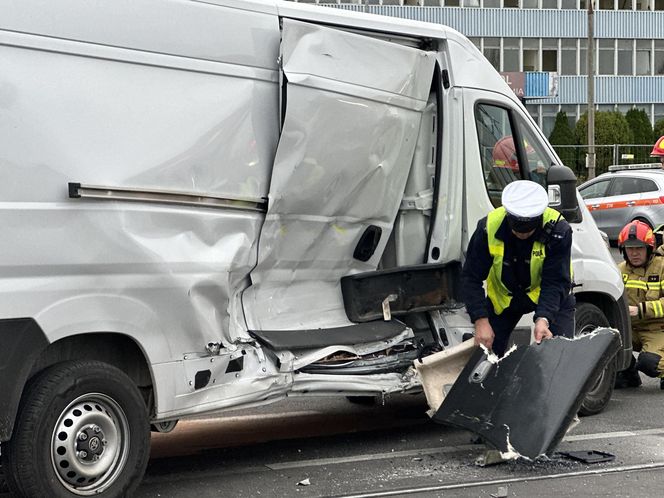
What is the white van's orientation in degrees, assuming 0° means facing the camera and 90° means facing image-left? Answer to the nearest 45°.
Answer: approximately 225°

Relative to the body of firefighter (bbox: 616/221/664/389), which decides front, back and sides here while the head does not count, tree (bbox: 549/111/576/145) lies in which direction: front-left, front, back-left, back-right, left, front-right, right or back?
back-right

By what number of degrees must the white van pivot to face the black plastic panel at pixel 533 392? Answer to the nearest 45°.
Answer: approximately 45° to its right

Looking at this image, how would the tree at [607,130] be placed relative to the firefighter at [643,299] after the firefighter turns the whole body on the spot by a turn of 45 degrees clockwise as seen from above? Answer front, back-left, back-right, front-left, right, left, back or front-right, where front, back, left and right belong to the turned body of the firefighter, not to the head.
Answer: right

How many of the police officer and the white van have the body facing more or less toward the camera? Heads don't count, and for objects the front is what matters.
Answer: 1

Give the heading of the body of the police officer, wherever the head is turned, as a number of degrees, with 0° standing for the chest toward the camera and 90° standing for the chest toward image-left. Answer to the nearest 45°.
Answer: approximately 0°

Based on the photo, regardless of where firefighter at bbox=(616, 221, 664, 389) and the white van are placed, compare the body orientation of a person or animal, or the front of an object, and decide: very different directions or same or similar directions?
very different directions
